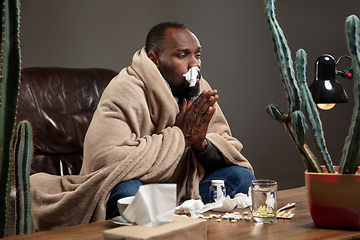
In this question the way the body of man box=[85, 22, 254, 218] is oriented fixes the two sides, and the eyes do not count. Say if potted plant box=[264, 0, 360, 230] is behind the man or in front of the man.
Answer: in front

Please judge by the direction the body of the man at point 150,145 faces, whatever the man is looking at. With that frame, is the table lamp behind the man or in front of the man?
in front

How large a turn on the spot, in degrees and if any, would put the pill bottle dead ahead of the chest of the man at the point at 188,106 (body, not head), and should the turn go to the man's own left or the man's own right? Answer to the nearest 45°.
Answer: approximately 45° to the man's own right

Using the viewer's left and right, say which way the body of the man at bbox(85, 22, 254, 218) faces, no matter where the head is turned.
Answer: facing the viewer and to the right of the viewer
